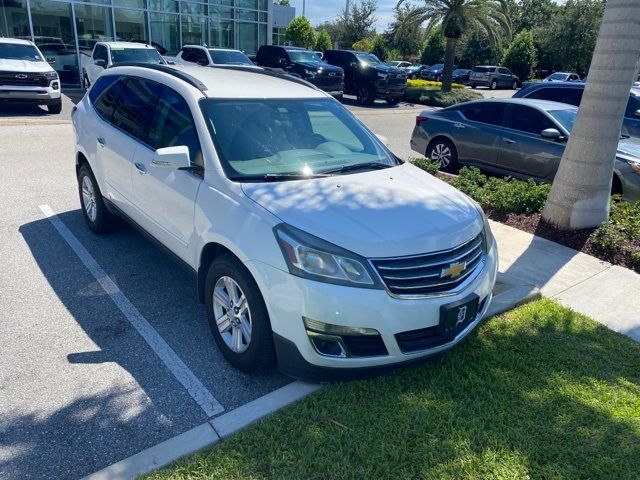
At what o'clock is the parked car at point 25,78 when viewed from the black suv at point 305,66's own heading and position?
The parked car is roughly at 3 o'clock from the black suv.

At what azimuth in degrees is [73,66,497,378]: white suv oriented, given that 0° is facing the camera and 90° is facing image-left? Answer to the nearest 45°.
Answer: approximately 315°

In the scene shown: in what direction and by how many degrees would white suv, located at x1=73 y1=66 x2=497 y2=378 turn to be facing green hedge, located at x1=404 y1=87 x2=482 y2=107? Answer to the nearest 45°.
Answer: approximately 135° to its left

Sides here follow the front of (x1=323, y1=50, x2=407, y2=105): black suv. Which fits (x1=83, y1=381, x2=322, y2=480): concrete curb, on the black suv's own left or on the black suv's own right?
on the black suv's own right

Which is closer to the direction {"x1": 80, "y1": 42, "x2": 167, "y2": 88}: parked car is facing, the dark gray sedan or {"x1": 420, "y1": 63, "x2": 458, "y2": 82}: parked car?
the dark gray sedan

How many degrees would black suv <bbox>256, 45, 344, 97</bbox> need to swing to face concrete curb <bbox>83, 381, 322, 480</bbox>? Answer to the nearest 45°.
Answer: approximately 45° to its right

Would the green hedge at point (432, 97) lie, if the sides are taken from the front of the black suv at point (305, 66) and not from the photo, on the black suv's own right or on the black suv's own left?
on the black suv's own left

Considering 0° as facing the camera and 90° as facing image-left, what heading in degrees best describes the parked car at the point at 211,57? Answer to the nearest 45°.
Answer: approximately 315°

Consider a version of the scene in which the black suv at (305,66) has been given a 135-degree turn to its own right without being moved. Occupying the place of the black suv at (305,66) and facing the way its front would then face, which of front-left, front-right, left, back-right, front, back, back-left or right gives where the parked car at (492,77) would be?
back-right

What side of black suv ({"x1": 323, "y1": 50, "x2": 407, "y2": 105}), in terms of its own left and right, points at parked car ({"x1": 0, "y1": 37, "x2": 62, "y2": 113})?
right

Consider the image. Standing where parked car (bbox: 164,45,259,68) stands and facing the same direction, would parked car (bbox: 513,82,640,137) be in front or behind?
in front

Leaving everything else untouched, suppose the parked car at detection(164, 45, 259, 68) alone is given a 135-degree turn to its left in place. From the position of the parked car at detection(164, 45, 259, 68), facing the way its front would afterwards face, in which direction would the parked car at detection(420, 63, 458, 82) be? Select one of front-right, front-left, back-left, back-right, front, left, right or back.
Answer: front-right

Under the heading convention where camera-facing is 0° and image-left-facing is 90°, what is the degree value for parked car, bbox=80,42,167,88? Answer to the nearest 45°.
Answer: approximately 315°

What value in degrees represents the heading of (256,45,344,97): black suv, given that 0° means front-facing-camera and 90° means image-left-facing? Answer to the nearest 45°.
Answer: approximately 315°
